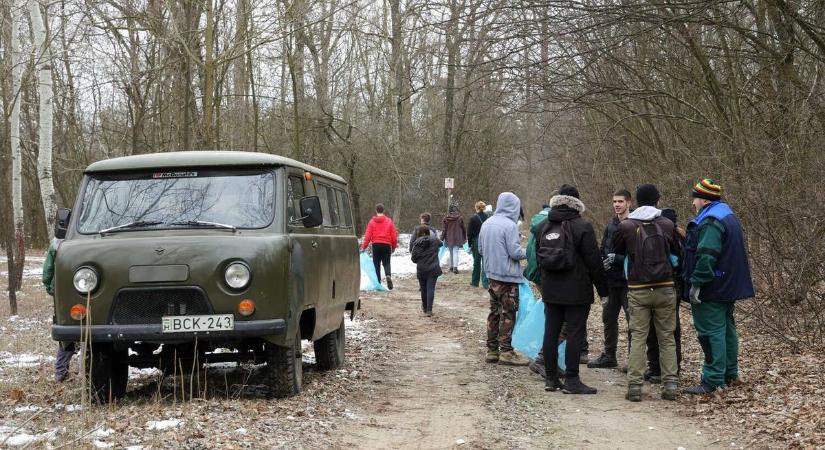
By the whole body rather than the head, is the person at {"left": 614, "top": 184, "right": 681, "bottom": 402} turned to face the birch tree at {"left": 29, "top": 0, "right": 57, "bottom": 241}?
no

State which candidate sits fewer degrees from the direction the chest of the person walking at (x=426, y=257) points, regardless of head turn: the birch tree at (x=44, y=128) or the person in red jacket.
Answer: the person in red jacket

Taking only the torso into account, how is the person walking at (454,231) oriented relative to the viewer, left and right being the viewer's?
facing away from the viewer

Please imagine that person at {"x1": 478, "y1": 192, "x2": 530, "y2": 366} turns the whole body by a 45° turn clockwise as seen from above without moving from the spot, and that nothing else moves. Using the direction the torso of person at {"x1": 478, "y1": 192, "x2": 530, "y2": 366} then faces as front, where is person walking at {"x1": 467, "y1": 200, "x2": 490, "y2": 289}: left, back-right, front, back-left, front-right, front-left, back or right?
left

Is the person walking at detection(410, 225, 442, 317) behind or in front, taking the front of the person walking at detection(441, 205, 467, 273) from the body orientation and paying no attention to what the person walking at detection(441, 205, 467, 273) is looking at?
behind

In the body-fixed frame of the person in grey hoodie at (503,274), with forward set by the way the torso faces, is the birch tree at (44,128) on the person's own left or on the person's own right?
on the person's own left

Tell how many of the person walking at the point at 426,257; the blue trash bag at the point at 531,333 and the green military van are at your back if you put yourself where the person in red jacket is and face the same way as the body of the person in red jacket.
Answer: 3

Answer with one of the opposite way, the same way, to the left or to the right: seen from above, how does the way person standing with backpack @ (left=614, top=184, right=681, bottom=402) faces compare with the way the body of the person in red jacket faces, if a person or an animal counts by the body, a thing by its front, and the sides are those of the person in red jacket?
the same way

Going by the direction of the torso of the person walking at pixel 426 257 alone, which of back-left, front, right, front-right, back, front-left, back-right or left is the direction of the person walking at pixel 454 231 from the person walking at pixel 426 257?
front

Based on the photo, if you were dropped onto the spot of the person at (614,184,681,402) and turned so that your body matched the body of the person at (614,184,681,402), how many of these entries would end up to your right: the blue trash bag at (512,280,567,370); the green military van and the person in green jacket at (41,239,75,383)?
0

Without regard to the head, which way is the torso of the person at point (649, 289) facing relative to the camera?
away from the camera

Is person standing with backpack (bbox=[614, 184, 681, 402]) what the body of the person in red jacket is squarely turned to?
no

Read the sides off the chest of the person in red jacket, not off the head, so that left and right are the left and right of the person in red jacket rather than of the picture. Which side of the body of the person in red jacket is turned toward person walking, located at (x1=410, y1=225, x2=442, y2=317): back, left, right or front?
back

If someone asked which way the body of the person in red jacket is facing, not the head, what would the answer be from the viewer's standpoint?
away from the camera

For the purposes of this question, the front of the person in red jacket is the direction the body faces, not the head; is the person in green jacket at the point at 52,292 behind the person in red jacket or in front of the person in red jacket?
behind

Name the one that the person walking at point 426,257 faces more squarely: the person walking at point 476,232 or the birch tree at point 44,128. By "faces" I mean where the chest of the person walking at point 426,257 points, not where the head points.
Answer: the person walking

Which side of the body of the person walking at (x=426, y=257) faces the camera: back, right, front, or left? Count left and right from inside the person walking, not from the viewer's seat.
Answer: back

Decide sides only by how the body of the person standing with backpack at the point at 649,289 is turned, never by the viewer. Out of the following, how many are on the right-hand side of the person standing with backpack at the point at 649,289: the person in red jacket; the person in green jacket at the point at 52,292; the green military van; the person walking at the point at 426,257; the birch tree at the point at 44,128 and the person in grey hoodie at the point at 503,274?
0
